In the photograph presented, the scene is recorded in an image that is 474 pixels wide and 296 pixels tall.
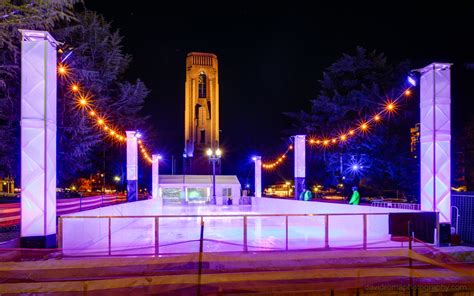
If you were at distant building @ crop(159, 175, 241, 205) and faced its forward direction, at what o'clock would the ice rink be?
The ice rink is roughly at 12 o'clock from the distant building.

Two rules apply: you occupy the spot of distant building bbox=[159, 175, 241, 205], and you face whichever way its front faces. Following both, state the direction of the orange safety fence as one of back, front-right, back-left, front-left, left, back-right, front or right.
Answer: front

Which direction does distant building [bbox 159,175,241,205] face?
toward the camera

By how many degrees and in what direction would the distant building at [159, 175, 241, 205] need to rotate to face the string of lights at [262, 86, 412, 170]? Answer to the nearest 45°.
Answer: approximately 45° to its left

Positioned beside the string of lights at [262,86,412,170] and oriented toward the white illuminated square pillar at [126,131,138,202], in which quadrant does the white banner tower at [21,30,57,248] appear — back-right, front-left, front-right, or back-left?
front-left

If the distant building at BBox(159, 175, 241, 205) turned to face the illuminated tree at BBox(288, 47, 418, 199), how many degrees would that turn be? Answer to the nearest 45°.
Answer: approximately 45° to its left

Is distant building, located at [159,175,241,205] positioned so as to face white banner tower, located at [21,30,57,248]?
yes
